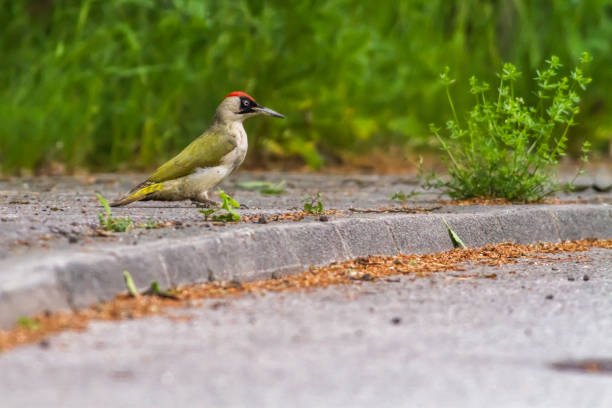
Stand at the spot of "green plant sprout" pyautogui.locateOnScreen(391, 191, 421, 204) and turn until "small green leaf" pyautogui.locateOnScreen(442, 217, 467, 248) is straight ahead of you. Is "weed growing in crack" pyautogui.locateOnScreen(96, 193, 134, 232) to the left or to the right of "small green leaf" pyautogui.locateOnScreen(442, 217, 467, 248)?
right

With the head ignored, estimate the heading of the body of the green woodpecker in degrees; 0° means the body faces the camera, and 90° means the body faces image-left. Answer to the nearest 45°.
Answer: approximately 270°

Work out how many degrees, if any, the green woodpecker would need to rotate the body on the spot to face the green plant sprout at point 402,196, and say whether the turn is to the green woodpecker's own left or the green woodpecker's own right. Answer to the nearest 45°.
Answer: approximately 45° to the green woodpecker's own left

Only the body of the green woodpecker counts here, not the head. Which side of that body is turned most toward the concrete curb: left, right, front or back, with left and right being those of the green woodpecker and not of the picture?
right

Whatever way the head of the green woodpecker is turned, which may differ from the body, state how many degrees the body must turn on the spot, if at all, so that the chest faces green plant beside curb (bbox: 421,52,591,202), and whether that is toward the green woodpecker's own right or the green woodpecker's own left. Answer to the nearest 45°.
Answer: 0° — it already faces it
